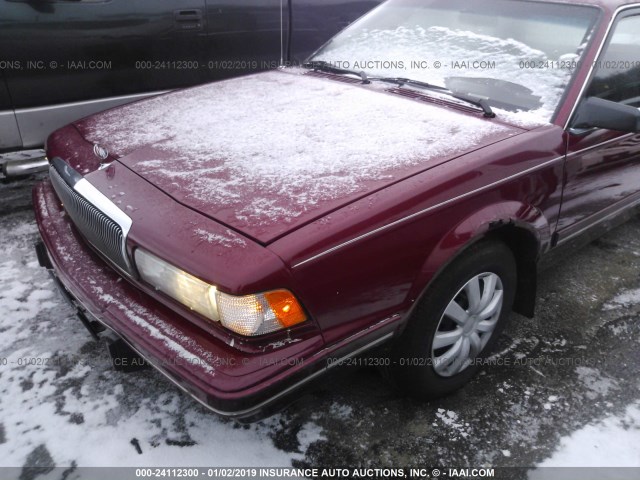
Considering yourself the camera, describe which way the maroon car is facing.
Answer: facing the viewer and to the left of the viewer

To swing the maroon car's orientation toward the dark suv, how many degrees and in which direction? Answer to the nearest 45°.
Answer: approximately 90° to its right
